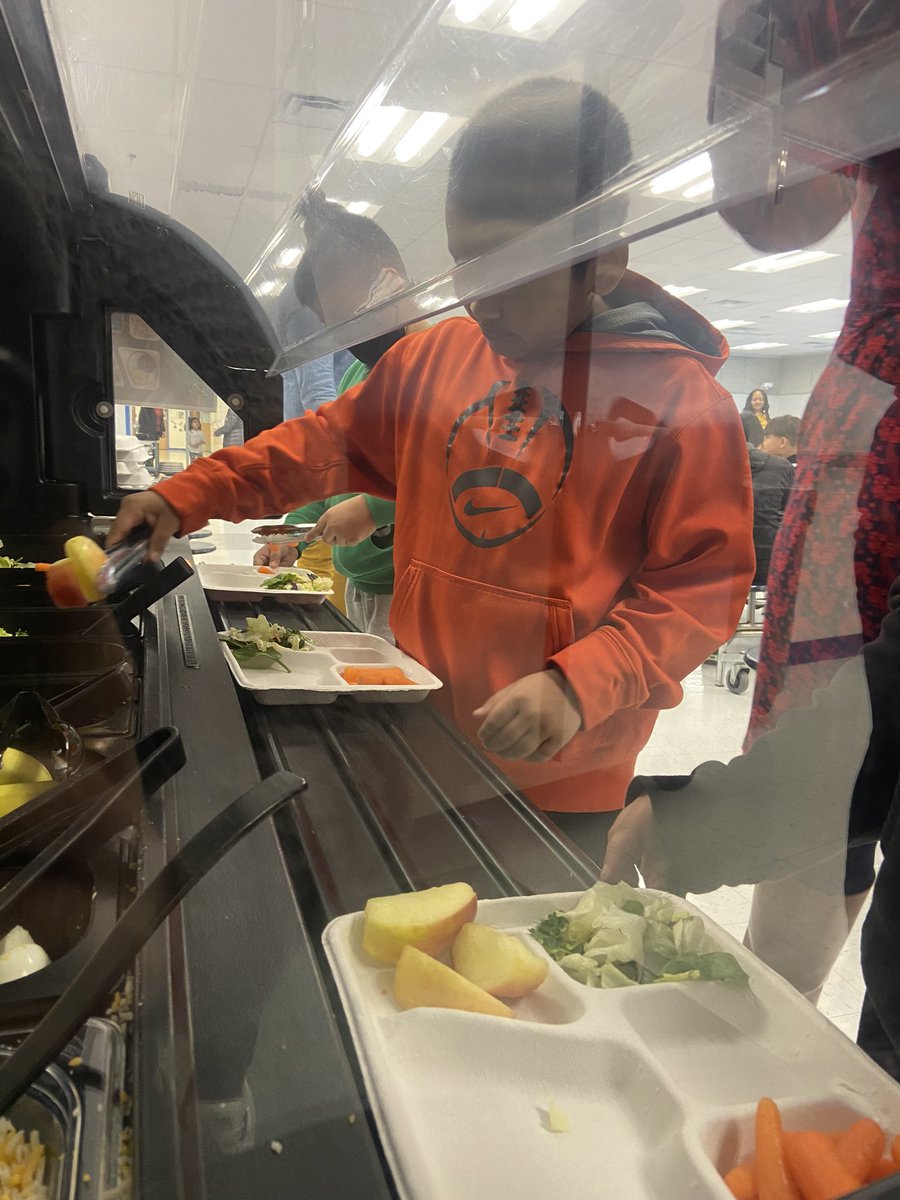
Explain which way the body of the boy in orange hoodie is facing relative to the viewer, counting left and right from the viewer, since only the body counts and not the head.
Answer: facing the viewer and to the left of the viewer

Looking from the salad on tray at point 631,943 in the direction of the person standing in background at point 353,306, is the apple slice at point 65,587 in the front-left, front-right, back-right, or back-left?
front-left

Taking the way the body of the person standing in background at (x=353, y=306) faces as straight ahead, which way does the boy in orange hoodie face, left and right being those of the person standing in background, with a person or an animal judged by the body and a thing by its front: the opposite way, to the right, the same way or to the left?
the same way

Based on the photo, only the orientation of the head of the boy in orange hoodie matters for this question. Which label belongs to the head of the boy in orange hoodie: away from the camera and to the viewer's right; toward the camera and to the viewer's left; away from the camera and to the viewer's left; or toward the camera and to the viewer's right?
toward the camera and to the viewer's left
